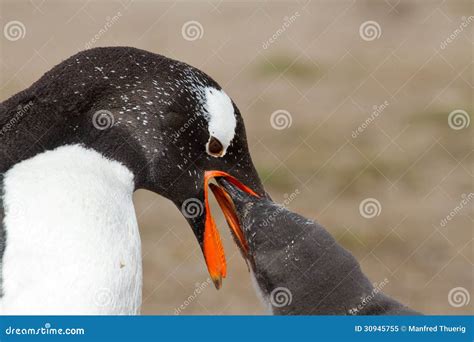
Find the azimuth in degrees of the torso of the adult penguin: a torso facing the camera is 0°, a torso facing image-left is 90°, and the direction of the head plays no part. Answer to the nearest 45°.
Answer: approximately 270°
